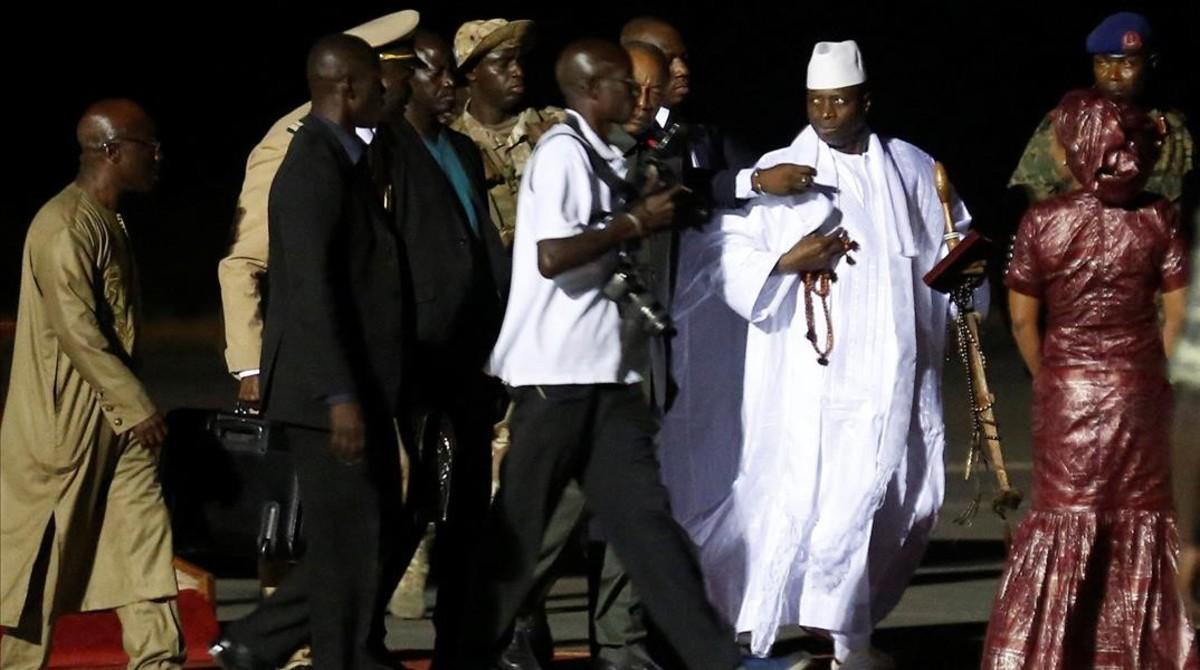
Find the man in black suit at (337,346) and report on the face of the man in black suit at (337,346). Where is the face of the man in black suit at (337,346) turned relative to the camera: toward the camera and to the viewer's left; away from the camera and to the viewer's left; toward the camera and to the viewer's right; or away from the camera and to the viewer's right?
away from the camera and to the viewer's right

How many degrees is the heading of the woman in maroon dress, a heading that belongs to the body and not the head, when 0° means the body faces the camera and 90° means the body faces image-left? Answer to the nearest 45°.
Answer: approximately 180°

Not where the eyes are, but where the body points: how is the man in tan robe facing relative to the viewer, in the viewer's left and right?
facing to the right of the viewer

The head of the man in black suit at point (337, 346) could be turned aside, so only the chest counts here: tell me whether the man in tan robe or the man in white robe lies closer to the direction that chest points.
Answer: the man in white robe

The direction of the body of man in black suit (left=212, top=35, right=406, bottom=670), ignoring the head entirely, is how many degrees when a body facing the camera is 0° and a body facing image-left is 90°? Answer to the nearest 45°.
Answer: approximately 270°

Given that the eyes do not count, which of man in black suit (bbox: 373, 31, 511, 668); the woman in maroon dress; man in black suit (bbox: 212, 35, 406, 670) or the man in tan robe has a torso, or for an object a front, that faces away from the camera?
the woman in maroon dress

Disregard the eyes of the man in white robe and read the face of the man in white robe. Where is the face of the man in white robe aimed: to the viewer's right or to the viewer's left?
to the viewer's left

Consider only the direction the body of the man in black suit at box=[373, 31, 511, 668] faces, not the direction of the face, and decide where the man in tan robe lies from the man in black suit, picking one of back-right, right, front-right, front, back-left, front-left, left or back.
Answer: back-right

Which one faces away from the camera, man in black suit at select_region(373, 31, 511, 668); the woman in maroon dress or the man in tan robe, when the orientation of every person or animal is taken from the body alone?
the woman in maroon dress

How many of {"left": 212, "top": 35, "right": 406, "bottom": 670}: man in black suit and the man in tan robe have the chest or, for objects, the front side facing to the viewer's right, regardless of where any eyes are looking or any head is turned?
2

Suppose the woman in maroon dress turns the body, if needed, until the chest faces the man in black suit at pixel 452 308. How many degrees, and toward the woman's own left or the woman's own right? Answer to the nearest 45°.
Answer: approximately 90° to the woman's own left

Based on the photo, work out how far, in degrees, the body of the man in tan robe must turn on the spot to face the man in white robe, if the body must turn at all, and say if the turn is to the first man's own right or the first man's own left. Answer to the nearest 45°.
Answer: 0° — they already face them
